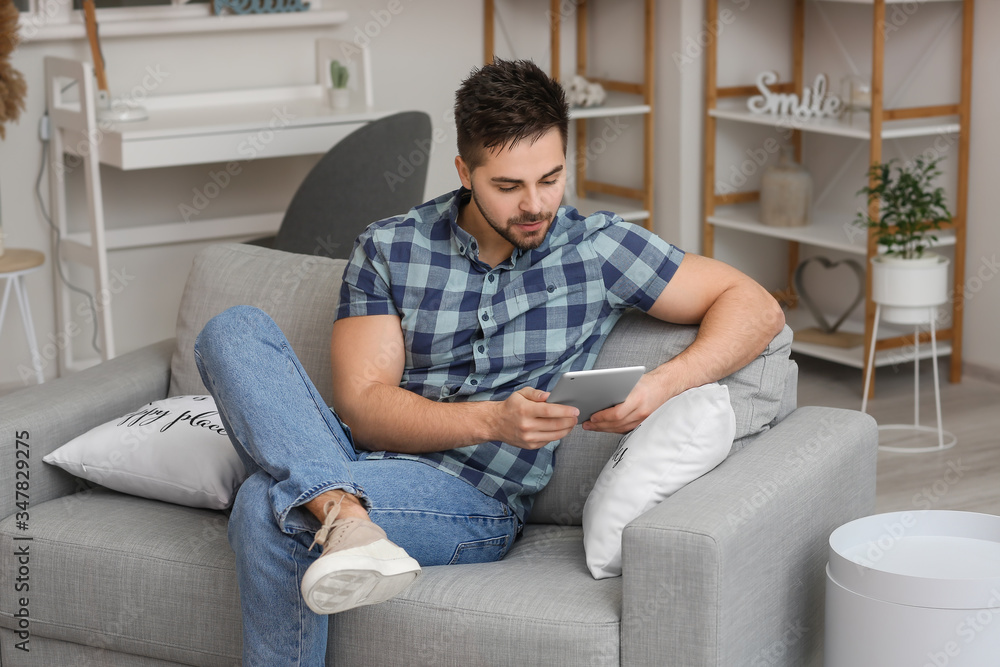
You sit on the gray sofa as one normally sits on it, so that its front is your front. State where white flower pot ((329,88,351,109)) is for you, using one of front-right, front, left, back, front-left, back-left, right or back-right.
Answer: back-right

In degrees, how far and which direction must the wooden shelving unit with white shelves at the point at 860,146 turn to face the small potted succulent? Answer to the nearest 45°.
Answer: approximately 45° to its right

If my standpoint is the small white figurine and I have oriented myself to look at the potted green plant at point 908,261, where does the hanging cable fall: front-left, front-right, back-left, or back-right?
back-right

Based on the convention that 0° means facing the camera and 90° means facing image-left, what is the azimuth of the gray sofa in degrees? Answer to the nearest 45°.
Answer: approximately 45°

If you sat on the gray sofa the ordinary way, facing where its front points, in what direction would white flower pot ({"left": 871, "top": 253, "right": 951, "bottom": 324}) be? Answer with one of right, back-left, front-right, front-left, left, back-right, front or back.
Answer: back

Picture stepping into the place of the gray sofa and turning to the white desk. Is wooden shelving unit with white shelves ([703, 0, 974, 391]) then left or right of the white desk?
right

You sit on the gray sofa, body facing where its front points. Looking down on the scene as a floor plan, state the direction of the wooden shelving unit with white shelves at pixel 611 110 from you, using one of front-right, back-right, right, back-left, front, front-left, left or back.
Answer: back-right

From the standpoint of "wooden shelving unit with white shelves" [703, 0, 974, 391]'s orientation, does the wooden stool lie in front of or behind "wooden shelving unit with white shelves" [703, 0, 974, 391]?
in front

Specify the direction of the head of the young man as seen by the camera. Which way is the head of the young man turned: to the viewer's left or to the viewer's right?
to the viewer's right

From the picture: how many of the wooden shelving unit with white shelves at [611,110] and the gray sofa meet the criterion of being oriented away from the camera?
0

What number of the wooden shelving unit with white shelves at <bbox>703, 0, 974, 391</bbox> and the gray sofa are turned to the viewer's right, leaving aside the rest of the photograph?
0

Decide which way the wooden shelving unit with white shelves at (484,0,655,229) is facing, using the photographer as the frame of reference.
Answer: facing the viewer and to the right of the viewer
